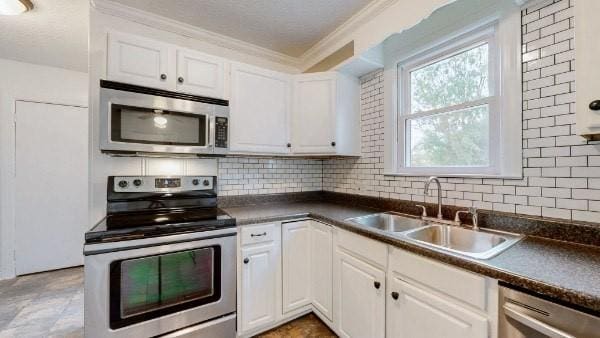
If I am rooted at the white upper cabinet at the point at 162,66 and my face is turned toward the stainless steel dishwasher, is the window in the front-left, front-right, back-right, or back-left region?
front-left

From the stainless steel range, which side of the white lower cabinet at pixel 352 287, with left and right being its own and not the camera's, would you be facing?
front

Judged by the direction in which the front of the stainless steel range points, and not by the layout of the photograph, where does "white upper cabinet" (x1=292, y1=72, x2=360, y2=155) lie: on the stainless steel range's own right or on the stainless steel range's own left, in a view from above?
on the stainless steel range's own left

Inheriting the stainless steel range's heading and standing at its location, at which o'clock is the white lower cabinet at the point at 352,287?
The white lower cabinet is roughly at 10 o'clock from the stainless steel range.

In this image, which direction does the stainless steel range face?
toward the camera

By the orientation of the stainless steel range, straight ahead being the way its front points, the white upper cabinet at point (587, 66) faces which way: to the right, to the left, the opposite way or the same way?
to the right

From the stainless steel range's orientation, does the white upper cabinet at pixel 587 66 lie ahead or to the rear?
ahead

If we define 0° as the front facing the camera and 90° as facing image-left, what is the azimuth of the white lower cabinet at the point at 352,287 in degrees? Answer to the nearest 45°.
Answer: approximately 45°

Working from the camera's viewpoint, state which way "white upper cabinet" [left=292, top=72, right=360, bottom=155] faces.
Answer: facing the viewer and to the left of the viewer

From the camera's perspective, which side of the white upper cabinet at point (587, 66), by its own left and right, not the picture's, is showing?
front

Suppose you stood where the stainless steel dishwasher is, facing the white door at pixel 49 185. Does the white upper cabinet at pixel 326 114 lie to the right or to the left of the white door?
right
